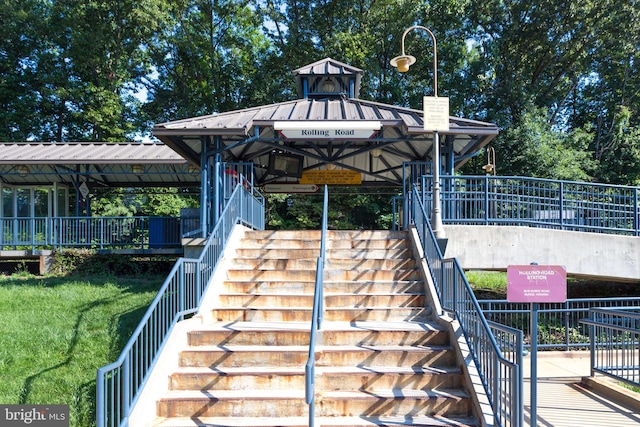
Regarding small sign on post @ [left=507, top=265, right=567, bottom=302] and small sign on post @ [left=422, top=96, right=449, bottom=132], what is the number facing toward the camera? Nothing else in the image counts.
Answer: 2

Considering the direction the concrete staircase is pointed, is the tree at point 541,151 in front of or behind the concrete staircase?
behind

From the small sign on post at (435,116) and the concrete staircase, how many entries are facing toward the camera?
2

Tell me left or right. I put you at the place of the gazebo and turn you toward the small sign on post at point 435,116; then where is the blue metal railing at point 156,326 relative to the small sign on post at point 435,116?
right

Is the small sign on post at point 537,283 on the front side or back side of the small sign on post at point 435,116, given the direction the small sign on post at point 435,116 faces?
on the front side

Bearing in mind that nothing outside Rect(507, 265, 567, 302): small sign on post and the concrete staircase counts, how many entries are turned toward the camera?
2

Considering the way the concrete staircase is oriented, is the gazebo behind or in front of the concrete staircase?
behind
